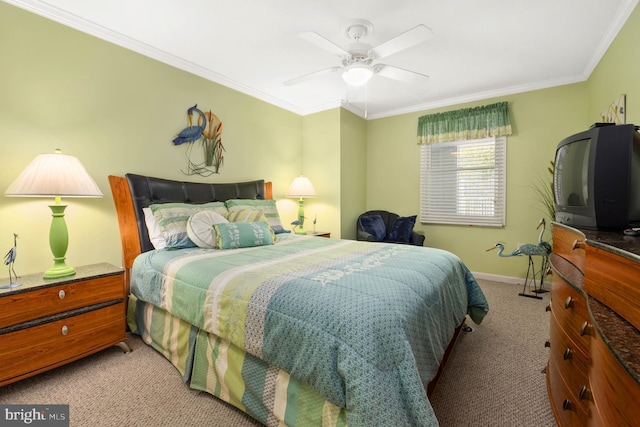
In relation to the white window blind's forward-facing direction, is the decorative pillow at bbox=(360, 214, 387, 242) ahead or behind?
ahead

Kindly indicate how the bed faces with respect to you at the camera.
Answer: facing the viewer and to the right of the viewer

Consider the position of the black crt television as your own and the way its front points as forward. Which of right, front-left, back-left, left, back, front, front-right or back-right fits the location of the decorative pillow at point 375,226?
right

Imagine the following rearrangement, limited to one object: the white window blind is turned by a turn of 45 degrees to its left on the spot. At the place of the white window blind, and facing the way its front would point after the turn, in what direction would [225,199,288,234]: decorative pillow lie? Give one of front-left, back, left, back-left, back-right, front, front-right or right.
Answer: front-right

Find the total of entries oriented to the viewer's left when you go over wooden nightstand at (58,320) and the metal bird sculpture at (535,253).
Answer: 1

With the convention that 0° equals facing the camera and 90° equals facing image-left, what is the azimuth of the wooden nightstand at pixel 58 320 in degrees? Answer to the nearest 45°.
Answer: approximately 315°

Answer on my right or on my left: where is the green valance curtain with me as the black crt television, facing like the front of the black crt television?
on my right

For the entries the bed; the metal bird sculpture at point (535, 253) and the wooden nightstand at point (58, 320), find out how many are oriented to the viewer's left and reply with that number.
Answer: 1

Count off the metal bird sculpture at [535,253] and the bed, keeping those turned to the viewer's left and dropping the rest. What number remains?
1

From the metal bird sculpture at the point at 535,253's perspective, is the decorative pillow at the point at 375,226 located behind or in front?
in front

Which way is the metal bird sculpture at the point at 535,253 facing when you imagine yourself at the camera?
facing to the left of the viewer

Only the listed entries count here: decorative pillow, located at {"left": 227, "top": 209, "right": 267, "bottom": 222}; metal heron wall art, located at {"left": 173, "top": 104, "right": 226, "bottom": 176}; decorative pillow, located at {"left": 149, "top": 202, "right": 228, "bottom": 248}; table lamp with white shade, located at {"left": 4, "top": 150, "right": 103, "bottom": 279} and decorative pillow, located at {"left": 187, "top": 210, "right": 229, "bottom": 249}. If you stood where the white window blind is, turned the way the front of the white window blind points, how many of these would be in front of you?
5

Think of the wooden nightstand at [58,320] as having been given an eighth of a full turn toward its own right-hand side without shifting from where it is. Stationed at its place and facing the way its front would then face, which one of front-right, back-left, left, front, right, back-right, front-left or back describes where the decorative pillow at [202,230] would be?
left

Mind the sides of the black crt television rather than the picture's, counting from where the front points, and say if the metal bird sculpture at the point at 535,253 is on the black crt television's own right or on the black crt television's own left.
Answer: on the black crt television's own right

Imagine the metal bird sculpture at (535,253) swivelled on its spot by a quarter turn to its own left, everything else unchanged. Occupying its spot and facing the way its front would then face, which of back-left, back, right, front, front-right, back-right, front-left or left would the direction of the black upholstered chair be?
right

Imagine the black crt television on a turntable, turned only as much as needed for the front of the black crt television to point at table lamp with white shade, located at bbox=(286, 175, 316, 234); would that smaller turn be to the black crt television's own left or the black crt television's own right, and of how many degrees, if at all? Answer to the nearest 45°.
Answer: approximately 45° to the black crt television's own right

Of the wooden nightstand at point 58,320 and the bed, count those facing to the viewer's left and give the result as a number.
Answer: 0
